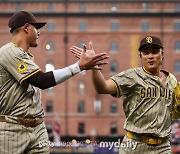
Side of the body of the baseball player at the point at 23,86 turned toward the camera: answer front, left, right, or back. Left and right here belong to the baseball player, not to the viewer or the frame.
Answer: right

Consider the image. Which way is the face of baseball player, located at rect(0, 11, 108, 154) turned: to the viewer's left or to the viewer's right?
to the viewer's right

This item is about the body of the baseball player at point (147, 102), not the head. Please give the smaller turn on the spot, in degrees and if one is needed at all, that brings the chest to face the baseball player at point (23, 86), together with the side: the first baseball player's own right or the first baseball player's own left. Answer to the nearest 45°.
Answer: approximately 90° to the first baseball player's own right
